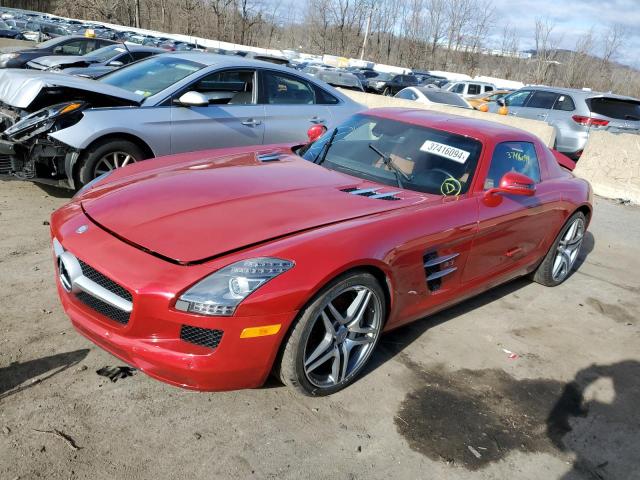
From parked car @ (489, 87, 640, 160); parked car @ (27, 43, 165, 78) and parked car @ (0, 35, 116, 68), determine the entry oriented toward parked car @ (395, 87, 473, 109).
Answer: parked car @ (489, 87, 640, 160)

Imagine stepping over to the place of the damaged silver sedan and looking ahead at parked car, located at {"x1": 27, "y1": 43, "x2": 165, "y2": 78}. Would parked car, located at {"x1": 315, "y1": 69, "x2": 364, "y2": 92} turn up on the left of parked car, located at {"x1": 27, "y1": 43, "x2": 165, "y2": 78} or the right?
right

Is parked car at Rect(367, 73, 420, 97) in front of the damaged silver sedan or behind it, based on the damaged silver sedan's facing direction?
behind

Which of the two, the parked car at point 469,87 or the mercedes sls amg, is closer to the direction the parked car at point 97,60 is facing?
the mercedes sls amg

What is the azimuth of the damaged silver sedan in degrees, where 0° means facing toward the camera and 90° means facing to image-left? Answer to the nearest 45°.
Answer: approximately 45°

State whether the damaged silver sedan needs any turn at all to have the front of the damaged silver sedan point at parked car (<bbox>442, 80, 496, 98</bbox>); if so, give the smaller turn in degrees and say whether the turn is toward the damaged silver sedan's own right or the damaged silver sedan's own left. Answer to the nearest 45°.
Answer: approximately 180°

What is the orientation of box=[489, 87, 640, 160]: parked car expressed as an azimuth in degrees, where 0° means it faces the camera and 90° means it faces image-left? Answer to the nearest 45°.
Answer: approximately 135°

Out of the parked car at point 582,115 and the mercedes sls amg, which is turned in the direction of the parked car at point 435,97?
the parked car at point 582,115

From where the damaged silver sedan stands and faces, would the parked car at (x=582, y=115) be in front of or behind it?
behind

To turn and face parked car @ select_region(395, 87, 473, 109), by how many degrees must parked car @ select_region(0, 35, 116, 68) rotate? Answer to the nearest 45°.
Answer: approximately 135° to its left

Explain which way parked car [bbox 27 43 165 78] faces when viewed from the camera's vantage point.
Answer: facing the viewer and to the left of the viewer

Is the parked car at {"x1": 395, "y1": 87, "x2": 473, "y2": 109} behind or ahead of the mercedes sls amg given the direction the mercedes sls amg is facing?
behind

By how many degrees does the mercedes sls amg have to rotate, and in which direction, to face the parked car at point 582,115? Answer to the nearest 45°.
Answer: approximately 180°

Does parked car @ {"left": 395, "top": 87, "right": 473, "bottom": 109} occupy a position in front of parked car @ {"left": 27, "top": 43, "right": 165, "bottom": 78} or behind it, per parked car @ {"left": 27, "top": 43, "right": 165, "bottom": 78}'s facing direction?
behind

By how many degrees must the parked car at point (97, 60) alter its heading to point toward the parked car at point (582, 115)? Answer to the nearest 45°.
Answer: approximately 135° to its left

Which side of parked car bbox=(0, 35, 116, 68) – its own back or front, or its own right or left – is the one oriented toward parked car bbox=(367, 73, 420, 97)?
back
